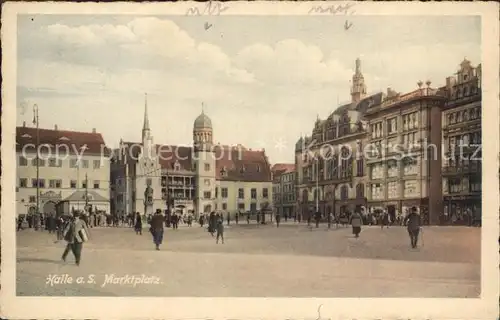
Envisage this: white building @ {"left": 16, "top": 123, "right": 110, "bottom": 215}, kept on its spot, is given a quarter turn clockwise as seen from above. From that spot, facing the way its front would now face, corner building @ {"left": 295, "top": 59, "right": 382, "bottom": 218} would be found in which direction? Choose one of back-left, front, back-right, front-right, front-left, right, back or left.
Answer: back

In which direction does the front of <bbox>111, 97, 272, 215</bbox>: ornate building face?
toward the camera

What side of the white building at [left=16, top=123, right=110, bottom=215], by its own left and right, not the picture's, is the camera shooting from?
front

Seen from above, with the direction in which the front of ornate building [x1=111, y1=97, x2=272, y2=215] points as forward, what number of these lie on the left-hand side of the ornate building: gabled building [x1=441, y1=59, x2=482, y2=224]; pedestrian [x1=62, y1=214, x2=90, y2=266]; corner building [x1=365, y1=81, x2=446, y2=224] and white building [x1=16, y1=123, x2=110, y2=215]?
2

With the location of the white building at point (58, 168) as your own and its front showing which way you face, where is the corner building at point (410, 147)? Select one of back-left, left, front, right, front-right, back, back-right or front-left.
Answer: left

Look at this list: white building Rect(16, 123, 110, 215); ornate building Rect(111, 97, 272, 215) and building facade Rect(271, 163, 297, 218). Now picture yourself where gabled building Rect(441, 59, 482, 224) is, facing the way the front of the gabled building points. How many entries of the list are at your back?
0

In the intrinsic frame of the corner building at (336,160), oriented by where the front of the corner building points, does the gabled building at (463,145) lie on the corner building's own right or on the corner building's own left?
on the corner building's own left

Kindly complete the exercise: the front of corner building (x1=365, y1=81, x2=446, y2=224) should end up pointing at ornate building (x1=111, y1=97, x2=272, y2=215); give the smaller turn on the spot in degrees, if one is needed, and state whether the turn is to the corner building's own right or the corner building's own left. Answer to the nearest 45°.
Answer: approximately 45° to the corner building's own right

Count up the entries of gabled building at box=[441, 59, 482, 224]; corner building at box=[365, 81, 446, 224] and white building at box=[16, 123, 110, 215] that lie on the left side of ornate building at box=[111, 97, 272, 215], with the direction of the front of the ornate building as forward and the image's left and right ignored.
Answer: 2

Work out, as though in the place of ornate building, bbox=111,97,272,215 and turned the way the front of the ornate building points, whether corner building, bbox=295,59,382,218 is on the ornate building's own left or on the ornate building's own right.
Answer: on the ornate building's own left

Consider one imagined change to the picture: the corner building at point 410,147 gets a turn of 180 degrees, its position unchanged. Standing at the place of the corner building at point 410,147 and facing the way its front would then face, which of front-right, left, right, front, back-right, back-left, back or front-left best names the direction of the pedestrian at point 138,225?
back-left

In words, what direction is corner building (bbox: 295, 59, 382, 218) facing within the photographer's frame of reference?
facing the viewer and to the left of the viewer

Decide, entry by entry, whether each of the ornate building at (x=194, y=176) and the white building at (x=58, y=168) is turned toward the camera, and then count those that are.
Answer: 2
